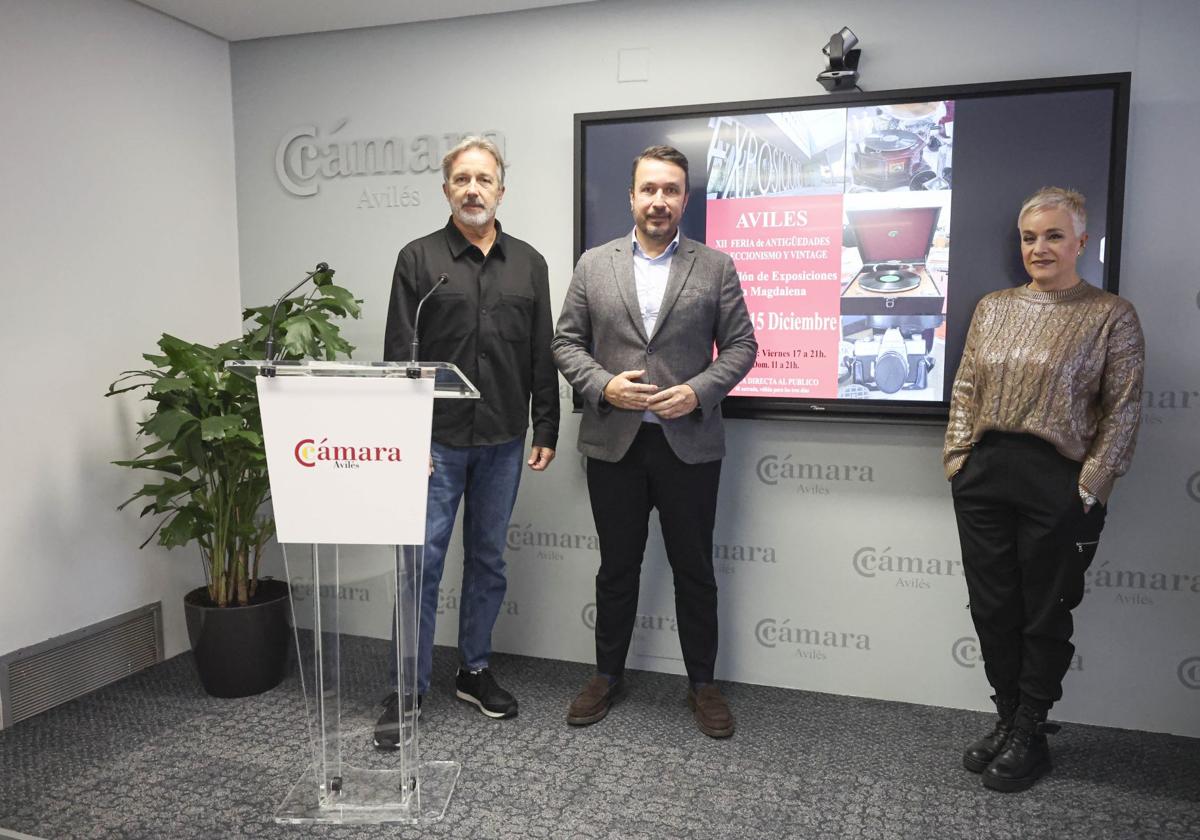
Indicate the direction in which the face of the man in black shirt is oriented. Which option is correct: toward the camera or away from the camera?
toward the camera

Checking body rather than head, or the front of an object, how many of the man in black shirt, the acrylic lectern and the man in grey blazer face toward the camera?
3

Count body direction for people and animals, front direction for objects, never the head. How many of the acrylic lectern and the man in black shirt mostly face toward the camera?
2

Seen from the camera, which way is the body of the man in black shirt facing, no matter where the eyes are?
toward the camera

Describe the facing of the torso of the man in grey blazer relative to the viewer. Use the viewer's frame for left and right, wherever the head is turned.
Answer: facing the viewer

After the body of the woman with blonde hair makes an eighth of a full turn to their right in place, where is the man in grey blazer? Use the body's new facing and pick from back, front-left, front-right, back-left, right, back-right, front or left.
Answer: front

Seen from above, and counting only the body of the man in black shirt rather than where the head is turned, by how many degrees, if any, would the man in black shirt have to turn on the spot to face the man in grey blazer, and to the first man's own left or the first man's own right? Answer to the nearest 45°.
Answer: approximately 90° to the first man's own left

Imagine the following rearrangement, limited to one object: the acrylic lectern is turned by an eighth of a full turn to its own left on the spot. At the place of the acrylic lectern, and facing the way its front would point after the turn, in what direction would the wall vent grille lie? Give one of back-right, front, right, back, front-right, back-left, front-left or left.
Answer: back

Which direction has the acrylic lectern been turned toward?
toward the camera

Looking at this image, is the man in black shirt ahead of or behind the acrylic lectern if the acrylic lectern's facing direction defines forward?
behind

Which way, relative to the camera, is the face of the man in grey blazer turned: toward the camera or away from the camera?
toward the camera

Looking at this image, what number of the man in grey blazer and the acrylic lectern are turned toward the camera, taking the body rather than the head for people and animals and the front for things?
2

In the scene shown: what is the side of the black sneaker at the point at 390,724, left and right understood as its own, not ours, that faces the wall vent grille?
right

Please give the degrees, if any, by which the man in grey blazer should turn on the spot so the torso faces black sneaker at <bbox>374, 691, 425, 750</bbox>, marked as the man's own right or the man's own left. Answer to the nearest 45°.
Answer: approximately 45° to the man's own right
